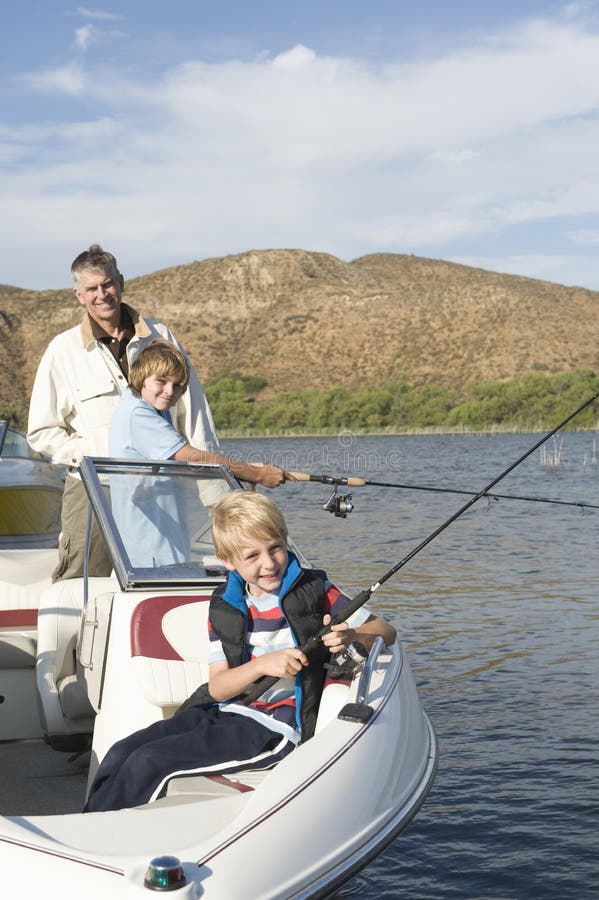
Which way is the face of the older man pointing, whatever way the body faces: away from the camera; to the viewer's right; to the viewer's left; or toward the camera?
toward the camera

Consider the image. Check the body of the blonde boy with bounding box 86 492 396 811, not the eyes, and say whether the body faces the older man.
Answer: no

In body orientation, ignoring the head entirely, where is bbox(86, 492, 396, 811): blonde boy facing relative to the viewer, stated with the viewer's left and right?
facing the viewer
